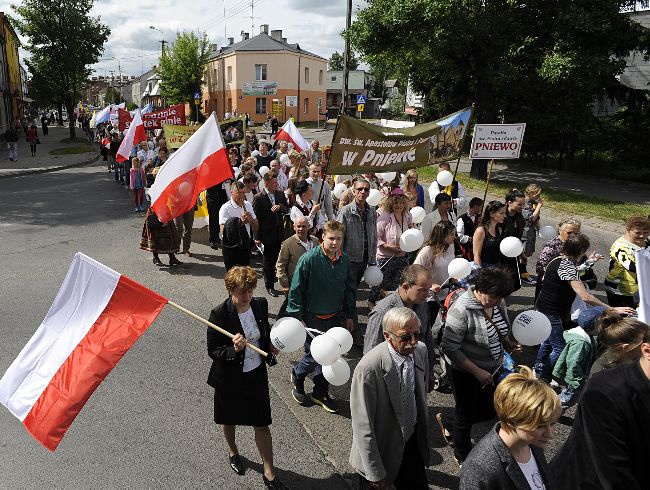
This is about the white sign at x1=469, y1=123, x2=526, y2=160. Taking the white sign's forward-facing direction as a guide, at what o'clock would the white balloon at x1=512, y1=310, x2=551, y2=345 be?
The white balloon is roughly at 12 o'clock from the white sign.

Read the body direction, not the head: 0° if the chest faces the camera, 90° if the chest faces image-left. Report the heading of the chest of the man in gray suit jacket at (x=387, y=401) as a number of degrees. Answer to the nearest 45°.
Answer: approximately 315°

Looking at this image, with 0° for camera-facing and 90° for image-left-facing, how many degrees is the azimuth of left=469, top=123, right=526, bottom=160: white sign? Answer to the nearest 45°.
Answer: approximately 0°

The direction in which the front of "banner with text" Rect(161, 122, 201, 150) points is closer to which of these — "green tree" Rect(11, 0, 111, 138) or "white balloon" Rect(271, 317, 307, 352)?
the white balloon

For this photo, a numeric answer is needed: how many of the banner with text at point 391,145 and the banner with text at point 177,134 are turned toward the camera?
2

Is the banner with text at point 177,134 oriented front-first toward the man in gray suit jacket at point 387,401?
yes

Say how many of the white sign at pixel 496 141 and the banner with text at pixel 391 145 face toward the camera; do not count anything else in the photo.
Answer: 2

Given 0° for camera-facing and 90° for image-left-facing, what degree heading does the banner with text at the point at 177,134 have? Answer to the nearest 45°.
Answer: approximately 0°

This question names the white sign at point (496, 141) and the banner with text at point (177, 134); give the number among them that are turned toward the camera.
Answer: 2

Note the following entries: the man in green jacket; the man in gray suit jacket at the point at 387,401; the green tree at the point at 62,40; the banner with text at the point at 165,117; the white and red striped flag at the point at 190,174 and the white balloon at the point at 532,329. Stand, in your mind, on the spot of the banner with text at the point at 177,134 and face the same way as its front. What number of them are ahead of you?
4

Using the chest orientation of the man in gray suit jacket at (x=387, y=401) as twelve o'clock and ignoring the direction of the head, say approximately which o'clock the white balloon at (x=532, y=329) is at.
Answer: The white balloon is roughly at 9 o'clock from the man in gray suit jacket.

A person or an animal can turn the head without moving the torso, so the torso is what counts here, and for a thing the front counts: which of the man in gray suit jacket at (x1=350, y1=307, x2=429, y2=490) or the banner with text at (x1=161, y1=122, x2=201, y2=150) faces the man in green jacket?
the banner with text

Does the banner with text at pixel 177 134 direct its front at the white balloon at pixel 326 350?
yes
